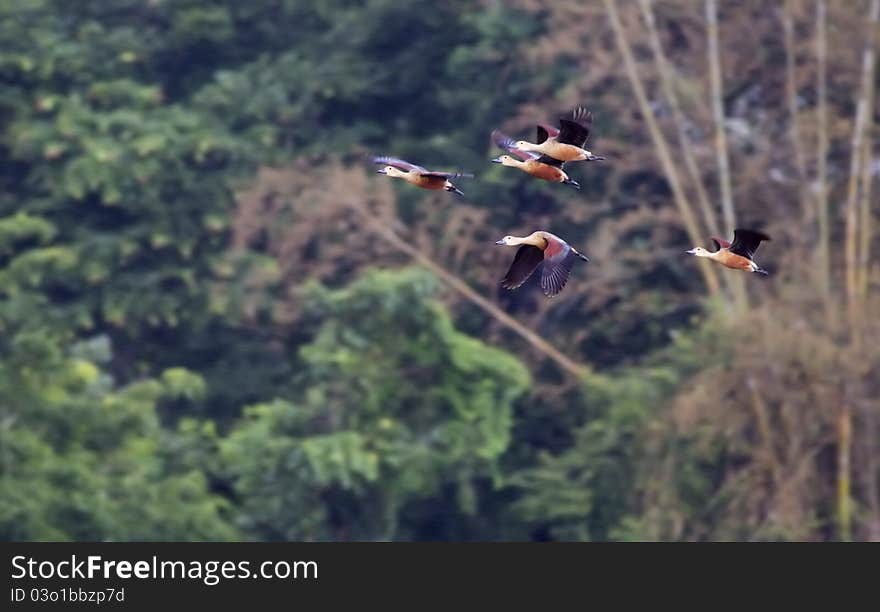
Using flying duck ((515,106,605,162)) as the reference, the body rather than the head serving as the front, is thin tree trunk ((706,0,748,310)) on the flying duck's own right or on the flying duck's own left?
on the flying duck's own right

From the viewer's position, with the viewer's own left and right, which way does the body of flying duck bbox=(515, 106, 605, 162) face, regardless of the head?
facing to the left of the viewer

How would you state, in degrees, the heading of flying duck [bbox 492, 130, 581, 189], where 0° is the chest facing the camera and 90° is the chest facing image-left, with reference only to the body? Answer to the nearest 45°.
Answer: approximately 90°

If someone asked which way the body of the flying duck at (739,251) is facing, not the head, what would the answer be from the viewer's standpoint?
to the viewer's left

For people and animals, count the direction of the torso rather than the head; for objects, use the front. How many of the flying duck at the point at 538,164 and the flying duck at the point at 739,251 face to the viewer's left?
2
